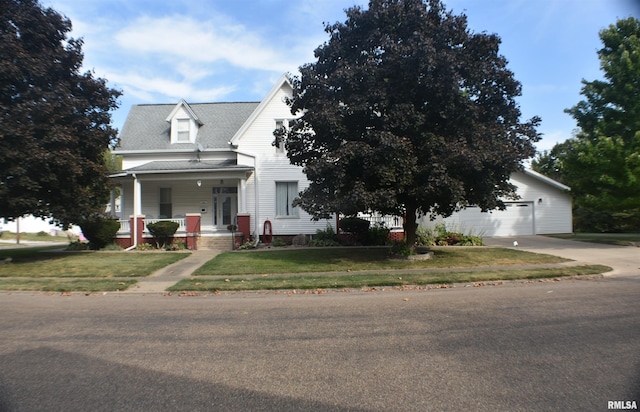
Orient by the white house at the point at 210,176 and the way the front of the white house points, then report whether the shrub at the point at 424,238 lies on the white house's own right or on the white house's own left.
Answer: on the white house's own left

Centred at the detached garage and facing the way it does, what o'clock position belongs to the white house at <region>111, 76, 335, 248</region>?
The white house is roughly at 2 o'clock from the detached garage.

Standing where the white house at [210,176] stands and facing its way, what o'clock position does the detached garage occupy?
The detached garage is roughly at 9 o'clock from the white house.

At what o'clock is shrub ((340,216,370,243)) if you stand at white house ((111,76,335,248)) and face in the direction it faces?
The shrub is roughly at 10 o'clock from the white house.

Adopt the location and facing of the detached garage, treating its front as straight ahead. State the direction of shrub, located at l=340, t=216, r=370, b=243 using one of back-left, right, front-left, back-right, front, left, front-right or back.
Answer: front-right

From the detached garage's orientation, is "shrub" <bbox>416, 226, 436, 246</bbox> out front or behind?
out front

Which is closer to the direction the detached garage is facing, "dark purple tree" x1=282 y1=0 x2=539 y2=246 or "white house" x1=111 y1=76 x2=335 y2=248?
the dark purple tree

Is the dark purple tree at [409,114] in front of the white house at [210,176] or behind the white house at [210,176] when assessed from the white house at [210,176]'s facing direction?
in front

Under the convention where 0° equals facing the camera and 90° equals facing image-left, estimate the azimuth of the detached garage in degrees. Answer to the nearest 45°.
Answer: approximately 0°

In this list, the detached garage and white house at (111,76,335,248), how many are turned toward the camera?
2

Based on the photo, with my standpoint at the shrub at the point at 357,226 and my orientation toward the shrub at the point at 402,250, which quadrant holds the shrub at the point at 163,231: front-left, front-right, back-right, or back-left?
back-right

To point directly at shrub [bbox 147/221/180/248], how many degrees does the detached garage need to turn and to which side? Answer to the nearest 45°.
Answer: approximately 45° to its right
